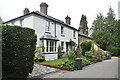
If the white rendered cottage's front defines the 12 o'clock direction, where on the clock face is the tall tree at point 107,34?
The tall tree is roughly at 9 o'clock from the white rendered cottage.

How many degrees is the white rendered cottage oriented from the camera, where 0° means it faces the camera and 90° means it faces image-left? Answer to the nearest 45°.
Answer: approximately 315°

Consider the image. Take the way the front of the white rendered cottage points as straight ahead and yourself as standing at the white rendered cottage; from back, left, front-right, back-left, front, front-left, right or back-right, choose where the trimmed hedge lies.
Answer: front-right

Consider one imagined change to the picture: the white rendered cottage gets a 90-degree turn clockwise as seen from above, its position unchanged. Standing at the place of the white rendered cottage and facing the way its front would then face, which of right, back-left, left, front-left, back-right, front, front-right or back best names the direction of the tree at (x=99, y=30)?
back
